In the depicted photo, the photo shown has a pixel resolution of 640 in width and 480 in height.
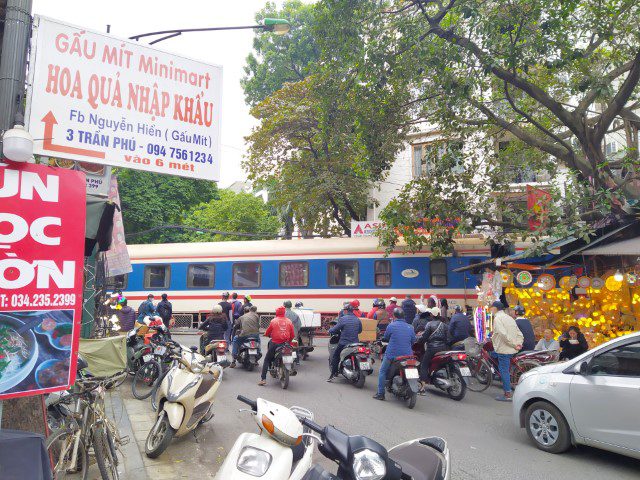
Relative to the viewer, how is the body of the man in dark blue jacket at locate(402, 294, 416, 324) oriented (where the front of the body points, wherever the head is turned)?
away from the camera

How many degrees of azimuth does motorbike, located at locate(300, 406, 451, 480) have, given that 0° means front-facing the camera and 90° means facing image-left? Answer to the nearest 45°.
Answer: approximately 45°

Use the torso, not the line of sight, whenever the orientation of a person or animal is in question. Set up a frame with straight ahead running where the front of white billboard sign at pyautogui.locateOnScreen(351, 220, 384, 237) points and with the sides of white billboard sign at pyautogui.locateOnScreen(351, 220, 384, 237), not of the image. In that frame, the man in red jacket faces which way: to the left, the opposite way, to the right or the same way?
the opposite way

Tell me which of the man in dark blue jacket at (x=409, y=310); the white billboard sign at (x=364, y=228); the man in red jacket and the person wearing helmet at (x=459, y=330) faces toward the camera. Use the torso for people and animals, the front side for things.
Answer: the white billboard sign

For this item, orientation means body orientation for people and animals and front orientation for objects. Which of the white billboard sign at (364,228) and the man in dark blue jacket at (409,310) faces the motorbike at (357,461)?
the white billboard sign

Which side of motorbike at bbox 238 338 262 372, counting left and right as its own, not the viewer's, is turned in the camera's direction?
back

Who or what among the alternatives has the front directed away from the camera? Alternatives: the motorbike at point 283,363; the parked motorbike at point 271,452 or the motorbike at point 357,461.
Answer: the motorbike at point 283,363

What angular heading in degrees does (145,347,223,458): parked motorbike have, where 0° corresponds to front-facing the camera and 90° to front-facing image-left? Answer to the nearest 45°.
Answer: approximately 45°

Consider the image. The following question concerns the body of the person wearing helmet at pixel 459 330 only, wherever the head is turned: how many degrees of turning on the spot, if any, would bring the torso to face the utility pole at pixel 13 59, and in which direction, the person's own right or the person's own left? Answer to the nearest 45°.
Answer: approximately 90° to the person's own left

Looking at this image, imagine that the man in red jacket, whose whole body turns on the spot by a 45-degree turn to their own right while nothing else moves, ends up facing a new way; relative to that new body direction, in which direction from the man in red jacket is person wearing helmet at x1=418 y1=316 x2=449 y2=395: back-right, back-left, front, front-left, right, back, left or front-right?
front-right

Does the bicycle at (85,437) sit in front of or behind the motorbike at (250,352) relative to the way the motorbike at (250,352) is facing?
behind

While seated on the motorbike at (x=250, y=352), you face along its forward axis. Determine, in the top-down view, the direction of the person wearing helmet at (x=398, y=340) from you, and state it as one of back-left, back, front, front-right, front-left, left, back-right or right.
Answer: back-right

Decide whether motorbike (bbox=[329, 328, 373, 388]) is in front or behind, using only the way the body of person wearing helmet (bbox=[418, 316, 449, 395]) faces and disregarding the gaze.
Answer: in front
